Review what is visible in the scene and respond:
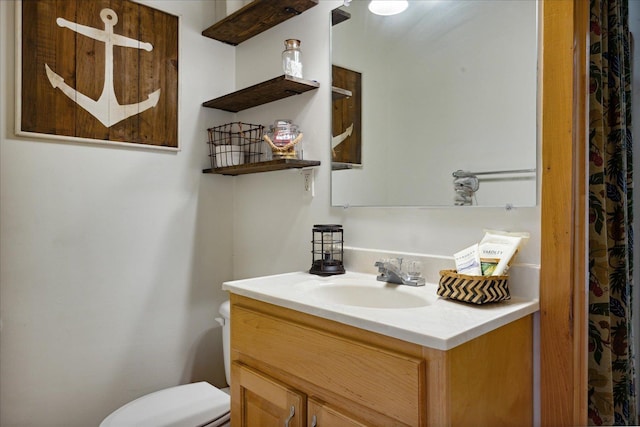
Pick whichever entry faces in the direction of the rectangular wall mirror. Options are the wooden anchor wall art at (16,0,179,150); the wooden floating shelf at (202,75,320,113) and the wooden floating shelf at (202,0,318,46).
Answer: the wooden anchor wall art

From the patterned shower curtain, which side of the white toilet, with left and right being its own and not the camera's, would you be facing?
left

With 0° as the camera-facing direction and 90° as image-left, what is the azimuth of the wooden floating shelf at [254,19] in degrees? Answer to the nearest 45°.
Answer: approximately 45°

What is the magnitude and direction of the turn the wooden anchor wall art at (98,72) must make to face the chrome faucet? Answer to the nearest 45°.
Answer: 0° — it already faces it
